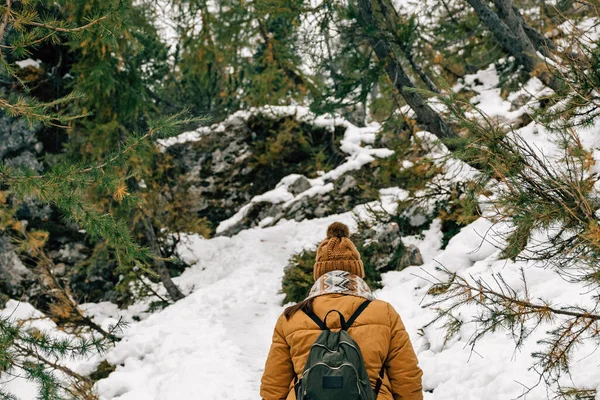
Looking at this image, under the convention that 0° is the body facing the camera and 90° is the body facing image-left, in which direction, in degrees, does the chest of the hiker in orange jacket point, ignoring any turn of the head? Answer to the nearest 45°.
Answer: approximately 180°

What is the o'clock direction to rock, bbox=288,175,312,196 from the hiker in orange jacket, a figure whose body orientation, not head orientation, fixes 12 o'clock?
The rock is roughly at 12 o'clock from the hiker in orange jacket.

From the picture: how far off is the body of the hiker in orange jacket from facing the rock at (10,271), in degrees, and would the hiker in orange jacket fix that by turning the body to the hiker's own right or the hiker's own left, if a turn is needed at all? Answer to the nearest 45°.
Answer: approximately 45° to the hiker's own left

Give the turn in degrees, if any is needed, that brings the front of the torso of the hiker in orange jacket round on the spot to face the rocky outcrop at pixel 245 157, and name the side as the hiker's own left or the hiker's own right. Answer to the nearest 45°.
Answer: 0° — they already face it
